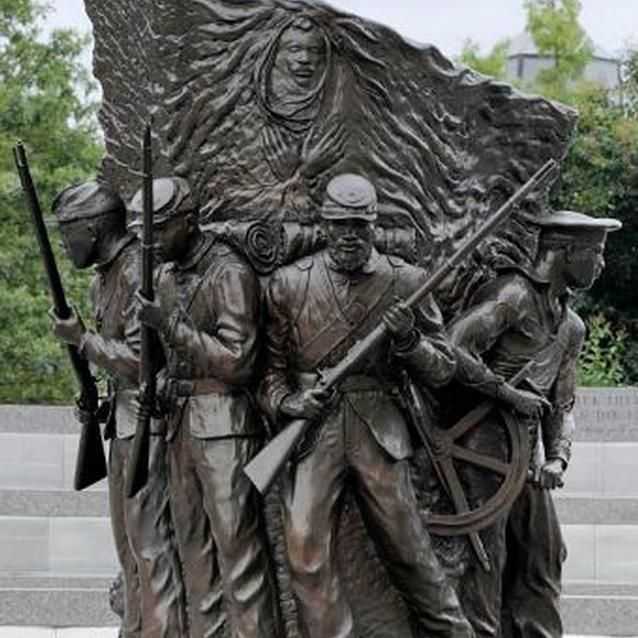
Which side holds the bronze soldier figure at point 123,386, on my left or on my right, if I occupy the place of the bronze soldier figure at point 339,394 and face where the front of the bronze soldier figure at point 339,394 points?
on my right

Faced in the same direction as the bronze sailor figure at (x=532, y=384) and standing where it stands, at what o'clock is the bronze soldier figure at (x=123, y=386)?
the bronze soldier figure at (x=123, y=386) is roughly at 4 o'clock from the bronze sailor figure at (x=532, y=384).

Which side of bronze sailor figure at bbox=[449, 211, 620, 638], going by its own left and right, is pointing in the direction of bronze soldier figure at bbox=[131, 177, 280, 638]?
right

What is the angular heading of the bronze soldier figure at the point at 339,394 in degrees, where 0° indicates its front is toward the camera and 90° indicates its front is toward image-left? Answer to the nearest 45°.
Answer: approximately 0°

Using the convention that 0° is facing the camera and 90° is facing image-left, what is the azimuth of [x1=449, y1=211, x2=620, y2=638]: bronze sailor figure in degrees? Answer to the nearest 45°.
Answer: approximately 315°

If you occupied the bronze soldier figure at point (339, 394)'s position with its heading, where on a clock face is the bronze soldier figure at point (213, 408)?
the bronze soldier figure at point (213, 408) is roughly at 3 o'clock from the bronze soldier figure at point (339, 394).
